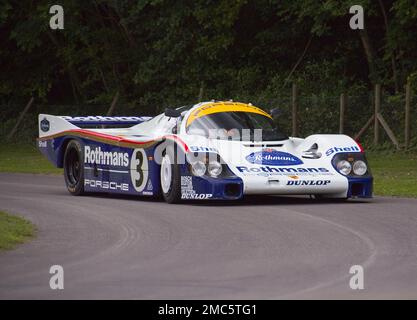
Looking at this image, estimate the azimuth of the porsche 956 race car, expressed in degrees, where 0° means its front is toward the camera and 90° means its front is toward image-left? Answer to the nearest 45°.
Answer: approximately 315°
